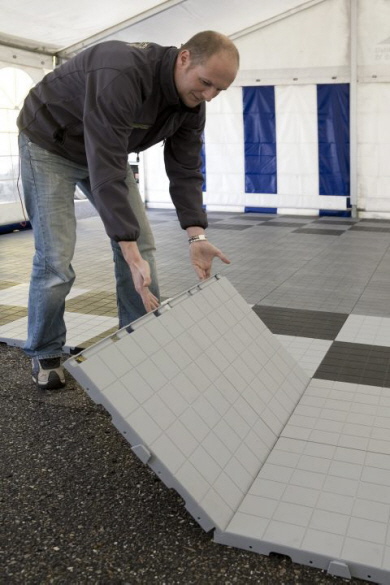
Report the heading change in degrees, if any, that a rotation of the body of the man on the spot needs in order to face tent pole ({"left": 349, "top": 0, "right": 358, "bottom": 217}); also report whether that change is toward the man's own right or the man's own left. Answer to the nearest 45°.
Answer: approximately 90° to the man's own left

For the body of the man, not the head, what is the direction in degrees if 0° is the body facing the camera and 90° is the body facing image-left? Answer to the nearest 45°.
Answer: approximately 315°

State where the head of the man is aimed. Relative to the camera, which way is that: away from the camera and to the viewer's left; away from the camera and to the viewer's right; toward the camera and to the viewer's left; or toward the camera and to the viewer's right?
toward the camera and to the viewer's right
